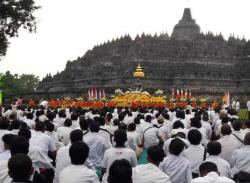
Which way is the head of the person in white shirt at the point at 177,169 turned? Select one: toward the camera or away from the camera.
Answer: away from the camera

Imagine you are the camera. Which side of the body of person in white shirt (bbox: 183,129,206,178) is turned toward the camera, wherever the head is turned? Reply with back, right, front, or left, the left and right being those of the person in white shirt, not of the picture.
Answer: back

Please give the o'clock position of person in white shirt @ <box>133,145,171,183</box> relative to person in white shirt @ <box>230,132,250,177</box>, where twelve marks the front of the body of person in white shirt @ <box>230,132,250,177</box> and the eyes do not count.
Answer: person in white shirt @ <box>133,145,171,183</box> is roughly at 7 o'clock from person in white shirt @ <box>230,132,250,177</box>.

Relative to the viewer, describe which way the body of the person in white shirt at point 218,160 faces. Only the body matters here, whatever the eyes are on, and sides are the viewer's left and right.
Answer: facing away from the viewer

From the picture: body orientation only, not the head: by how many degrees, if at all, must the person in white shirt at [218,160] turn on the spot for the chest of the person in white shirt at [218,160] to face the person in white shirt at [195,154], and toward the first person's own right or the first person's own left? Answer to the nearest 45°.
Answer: approximately 45° to the first person's own left

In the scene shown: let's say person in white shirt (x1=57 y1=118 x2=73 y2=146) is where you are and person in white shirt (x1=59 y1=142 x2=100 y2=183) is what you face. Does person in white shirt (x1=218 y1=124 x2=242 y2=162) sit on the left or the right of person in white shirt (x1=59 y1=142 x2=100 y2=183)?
left

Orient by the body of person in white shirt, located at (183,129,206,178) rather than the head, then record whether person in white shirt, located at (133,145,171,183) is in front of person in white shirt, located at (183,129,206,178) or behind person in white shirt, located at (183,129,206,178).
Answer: behind

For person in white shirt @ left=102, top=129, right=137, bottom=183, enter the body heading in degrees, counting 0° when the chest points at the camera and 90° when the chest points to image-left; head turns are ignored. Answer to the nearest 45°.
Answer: approximately 180°

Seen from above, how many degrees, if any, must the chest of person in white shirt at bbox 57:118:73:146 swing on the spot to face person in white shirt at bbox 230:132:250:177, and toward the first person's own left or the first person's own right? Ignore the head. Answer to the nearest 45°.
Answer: approximately 90° to the first person's own right

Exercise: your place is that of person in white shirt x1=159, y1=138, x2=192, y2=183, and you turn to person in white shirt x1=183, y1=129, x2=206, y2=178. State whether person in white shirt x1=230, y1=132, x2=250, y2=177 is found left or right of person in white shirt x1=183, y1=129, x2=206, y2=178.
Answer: right

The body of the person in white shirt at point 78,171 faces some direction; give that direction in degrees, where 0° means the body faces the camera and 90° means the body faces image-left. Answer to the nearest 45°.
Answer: approximately 180°

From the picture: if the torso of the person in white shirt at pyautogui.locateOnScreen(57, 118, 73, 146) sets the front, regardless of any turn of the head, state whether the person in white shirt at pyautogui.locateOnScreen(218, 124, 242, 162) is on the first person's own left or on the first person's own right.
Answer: on the first person's own right
